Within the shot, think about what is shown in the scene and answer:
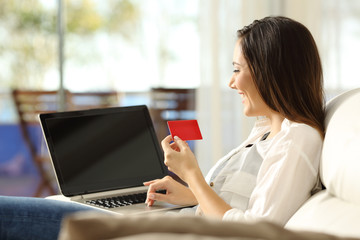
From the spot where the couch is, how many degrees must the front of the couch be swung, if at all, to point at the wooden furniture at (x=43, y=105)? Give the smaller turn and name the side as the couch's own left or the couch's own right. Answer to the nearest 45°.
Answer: approximately 45° to the couch's own right

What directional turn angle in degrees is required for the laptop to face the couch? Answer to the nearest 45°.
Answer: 0° — it already faces it

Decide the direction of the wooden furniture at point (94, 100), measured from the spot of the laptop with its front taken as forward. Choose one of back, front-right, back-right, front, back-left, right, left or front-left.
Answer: back-left

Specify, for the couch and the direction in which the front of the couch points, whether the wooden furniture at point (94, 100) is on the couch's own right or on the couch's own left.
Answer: on the couch's own right

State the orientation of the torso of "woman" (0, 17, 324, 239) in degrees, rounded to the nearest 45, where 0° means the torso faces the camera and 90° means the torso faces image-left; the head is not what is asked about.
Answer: approximately 90°

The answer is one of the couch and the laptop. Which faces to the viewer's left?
the couch

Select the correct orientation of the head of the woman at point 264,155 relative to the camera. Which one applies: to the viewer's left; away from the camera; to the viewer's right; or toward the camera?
to the viewer's left

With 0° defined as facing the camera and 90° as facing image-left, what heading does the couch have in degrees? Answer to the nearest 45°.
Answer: approximately 90°
